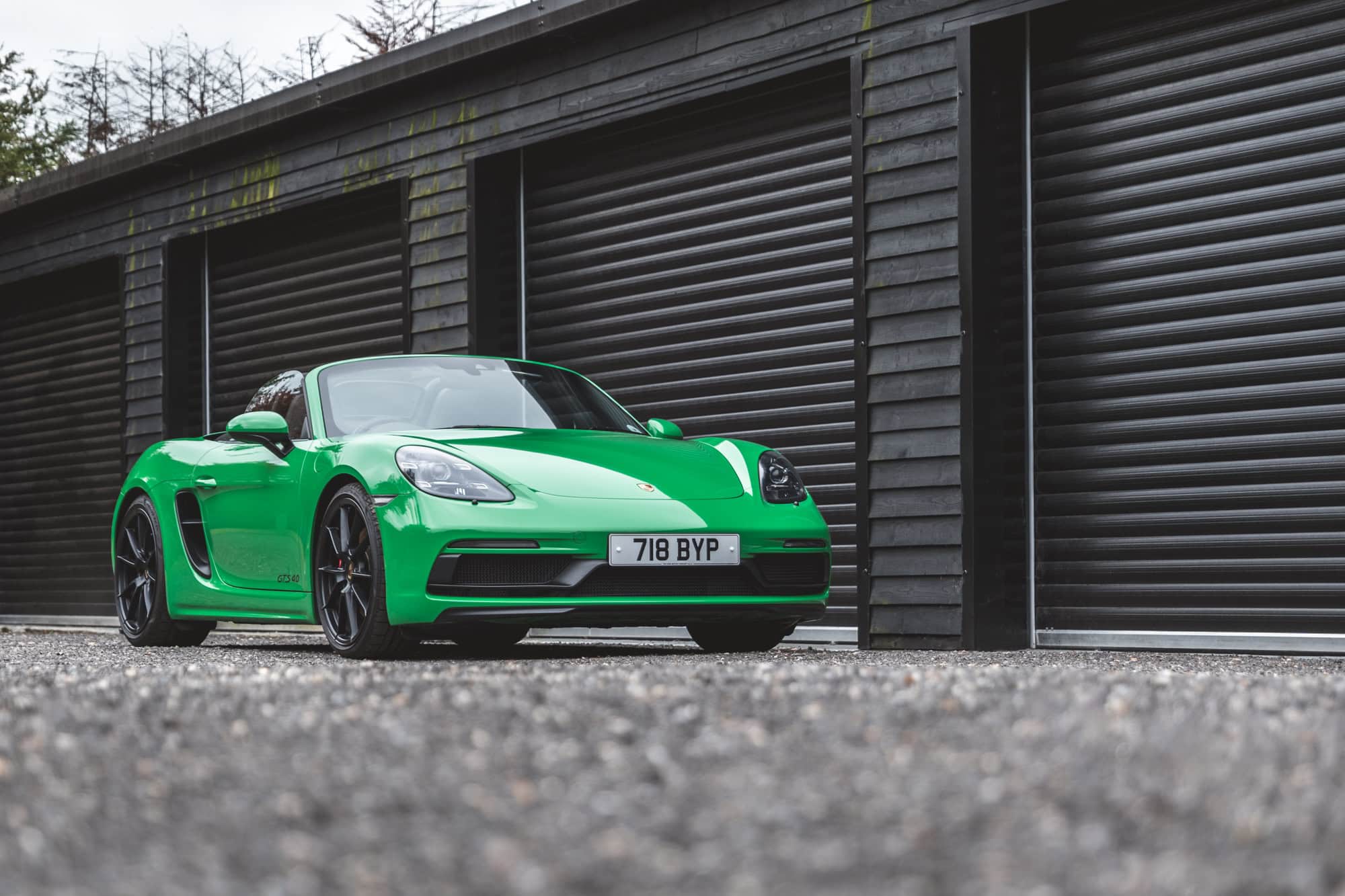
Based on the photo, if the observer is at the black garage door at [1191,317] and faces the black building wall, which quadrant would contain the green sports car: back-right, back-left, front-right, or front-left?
front-left

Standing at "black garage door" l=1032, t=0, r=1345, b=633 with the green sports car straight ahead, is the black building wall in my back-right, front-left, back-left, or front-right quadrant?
front-right

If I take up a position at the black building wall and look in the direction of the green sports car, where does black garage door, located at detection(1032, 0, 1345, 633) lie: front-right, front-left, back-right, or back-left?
front-left

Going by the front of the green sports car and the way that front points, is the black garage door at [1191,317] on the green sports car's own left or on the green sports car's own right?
on the green sports car's own left

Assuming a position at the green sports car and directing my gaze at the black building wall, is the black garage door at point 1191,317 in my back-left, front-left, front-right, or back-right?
front-right

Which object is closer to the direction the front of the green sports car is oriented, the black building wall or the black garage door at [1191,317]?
the black garage door
